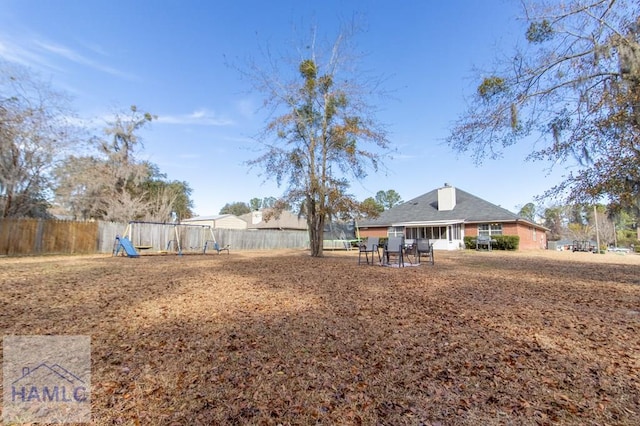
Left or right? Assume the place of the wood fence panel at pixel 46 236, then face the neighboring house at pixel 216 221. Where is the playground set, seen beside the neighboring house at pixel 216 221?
right

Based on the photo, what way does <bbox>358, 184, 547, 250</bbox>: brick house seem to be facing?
away from the camera

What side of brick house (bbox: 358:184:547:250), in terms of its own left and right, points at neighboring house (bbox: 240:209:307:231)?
left

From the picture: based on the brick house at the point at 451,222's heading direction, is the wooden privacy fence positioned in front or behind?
behind

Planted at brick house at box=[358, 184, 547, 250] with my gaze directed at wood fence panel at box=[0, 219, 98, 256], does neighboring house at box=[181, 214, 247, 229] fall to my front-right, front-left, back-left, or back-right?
front-right

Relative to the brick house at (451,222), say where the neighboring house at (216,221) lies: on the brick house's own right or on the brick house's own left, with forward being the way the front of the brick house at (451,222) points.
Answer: on the brick house's own left

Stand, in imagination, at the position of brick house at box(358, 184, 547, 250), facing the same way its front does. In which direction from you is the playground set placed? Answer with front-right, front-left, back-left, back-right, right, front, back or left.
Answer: back-left

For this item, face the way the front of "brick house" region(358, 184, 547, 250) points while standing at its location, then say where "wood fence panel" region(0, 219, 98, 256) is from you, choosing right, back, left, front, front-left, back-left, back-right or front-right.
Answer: back-left
